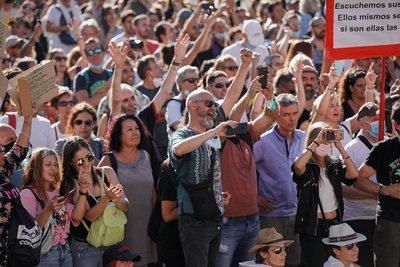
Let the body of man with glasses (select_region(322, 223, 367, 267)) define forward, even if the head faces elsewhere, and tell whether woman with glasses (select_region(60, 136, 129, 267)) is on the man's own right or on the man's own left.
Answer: on the man's own right

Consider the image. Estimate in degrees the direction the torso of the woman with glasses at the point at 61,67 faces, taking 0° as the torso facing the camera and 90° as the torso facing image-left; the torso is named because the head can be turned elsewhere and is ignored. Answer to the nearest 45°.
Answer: approximately 315°

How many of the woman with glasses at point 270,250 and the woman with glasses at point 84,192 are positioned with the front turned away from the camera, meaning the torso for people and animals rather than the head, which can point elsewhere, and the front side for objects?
0

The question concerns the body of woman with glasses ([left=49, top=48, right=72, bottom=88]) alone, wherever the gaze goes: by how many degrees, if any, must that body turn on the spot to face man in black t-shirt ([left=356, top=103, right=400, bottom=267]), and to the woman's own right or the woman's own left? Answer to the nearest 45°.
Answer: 0° — they already face them

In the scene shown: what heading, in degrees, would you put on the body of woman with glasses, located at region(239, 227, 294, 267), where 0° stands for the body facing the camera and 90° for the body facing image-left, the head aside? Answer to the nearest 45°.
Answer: approximately 315°

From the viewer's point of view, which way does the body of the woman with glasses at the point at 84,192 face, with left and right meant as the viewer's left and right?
facing the viewer and to the right of the viewer
